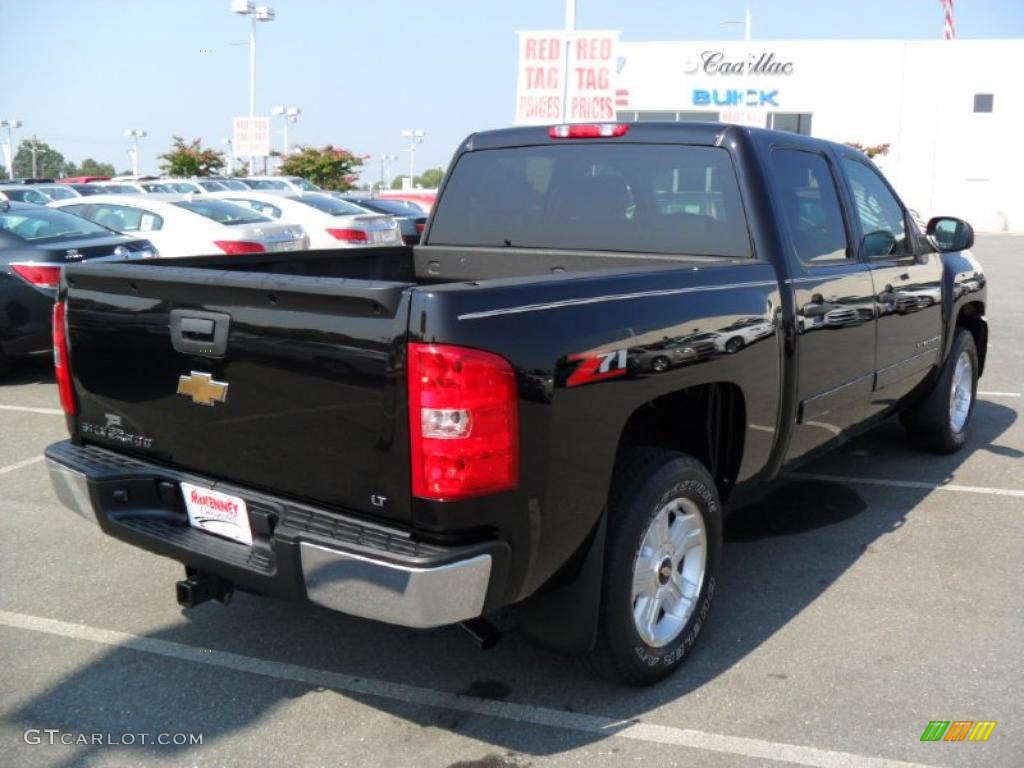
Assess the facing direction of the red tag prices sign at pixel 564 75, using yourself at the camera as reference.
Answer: facing the viewer

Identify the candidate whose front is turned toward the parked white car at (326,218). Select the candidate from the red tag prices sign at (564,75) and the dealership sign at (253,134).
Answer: the dealership sign

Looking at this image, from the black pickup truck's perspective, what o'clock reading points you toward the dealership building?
The dealership building is roughly at 11 o'clock from the black pickup truck.

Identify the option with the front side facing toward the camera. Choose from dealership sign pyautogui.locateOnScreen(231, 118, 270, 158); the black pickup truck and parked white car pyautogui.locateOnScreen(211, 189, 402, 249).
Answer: the dealership sign

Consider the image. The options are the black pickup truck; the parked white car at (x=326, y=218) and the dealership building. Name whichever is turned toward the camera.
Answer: the dealership building

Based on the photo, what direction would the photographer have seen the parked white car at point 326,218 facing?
facing away from the viewer and to the left of the viewer

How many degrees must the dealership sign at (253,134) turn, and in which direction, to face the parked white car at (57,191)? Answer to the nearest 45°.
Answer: approximately 45° to its right

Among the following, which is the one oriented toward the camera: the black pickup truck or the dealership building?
the dealership building

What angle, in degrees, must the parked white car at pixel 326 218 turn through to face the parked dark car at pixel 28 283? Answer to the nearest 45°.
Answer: approximately 135° to its left
